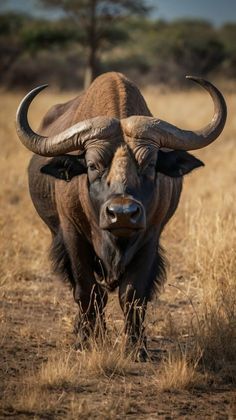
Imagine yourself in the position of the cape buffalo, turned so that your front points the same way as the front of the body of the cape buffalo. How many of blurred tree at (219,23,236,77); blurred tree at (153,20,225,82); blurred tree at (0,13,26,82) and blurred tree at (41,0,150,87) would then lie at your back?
4

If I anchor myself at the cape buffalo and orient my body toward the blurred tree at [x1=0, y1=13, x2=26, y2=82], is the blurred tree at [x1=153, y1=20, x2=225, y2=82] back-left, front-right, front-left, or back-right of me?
front-right

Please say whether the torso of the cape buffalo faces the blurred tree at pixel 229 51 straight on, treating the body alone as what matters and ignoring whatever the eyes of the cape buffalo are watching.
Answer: no

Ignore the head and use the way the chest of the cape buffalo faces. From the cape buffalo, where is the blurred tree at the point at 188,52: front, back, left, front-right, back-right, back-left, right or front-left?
back

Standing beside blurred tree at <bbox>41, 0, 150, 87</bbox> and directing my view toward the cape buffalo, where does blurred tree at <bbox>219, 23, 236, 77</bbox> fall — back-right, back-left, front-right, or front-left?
back-left

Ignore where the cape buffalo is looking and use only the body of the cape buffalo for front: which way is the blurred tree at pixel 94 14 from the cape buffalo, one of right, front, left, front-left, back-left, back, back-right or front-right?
back

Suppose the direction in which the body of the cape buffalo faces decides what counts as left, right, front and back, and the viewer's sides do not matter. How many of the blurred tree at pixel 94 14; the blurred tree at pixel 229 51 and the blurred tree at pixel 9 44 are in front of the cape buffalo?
0

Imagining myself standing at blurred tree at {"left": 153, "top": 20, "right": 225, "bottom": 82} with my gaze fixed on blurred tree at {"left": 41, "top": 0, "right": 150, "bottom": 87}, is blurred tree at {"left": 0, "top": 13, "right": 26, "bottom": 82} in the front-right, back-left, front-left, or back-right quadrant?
front-right

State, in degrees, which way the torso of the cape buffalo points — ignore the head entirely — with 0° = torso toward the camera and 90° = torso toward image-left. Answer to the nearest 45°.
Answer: approximately 0°

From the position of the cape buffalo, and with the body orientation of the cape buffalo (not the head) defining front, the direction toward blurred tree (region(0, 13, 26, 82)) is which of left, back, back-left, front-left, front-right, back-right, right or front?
back

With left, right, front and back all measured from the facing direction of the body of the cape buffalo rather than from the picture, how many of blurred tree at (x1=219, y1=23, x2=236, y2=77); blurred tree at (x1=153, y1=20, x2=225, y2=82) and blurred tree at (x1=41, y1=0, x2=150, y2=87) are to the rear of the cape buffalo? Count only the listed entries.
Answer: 3

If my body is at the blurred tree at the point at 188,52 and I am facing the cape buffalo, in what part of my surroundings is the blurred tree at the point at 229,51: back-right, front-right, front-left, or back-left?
back-left
